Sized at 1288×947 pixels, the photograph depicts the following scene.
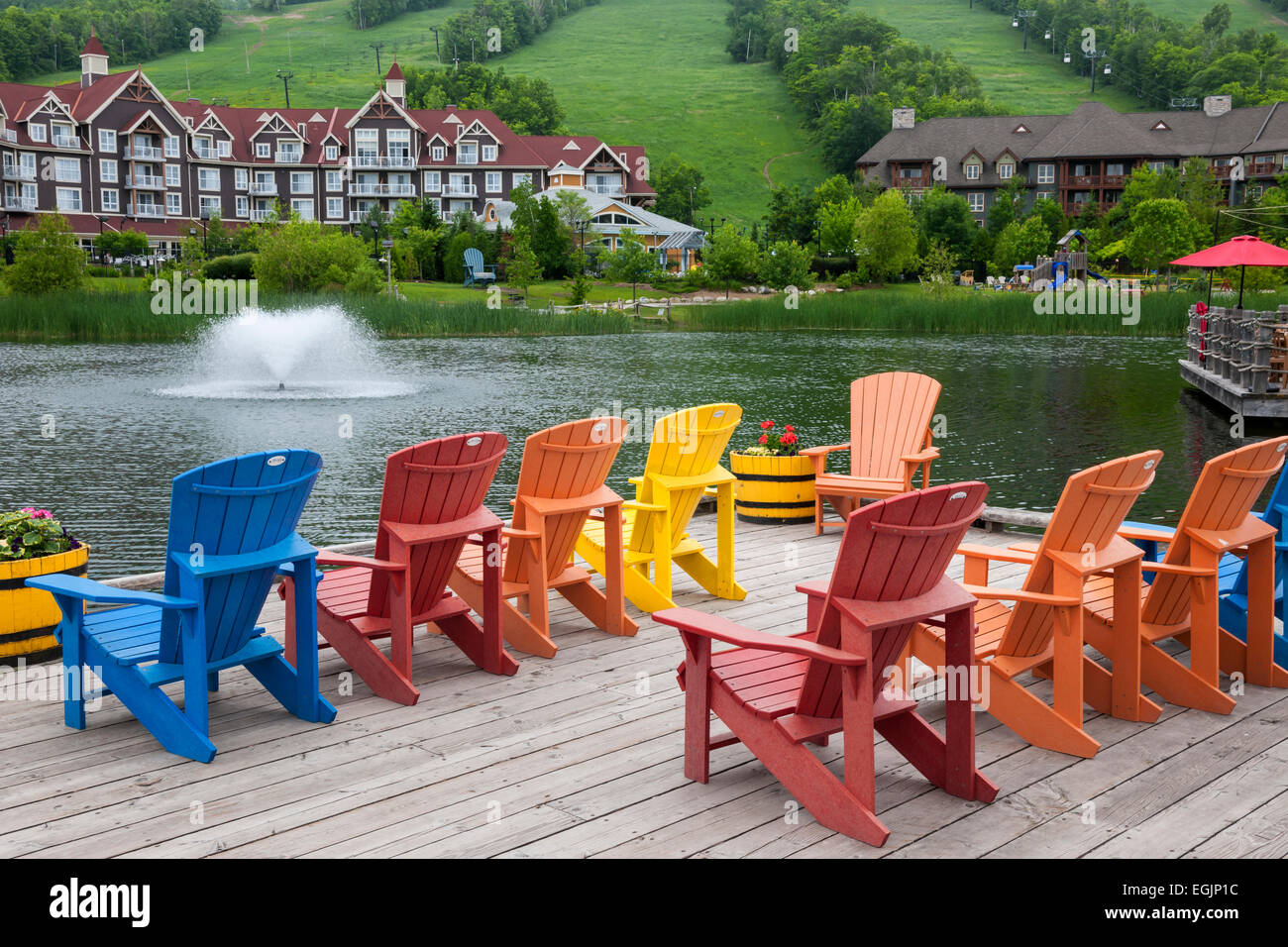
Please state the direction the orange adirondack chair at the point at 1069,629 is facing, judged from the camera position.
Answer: facing away from the viewer and to the left of the viewer

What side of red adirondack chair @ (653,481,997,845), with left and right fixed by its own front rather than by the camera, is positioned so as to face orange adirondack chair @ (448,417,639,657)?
front

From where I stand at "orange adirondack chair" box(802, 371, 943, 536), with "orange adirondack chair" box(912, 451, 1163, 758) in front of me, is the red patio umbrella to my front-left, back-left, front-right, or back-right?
back-left

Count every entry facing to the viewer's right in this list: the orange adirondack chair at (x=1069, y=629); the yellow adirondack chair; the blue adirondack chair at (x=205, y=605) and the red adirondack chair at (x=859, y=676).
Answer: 0

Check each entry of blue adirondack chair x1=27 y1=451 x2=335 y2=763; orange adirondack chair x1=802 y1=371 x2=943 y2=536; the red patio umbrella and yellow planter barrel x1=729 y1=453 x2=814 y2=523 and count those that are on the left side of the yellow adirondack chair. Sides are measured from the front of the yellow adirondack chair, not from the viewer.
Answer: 1

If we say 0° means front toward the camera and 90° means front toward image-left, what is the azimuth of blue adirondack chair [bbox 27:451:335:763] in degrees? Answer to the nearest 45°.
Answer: approximately 135°

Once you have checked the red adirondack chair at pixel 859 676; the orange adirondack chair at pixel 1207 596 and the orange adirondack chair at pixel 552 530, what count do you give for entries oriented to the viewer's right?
0

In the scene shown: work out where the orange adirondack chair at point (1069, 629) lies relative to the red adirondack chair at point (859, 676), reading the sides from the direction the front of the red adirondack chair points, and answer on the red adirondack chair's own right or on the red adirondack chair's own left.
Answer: on the red adirondack chair's own right

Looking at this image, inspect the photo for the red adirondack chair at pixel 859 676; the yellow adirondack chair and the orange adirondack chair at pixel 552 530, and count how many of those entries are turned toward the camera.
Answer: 0

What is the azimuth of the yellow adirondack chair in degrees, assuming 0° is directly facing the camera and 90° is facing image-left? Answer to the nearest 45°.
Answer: approximately 135°

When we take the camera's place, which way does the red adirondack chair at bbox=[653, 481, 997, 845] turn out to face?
facing away from the viewer and to the left of the viewer

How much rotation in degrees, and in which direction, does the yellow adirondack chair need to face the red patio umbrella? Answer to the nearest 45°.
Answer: approximately 90° to its right

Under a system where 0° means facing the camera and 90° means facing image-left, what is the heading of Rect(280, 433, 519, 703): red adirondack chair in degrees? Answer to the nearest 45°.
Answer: approximately 135°

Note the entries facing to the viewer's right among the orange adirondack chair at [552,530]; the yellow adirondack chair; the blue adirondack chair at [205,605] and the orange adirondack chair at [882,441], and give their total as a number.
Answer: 0

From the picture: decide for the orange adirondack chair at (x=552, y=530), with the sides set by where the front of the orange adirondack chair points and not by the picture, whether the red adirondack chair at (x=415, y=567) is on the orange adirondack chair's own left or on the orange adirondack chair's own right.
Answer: on the orange adirondack chair's own left

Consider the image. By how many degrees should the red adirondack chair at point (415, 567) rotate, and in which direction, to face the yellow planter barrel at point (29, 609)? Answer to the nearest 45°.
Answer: approximately 45° to its left
